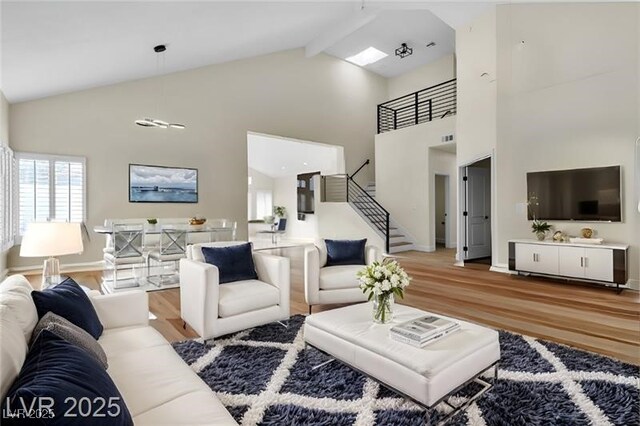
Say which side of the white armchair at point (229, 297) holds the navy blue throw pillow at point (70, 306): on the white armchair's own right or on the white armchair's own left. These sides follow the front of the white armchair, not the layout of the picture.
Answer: on the white armchair's own right

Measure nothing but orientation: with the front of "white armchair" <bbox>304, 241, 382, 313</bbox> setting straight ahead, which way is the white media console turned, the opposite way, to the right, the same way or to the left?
to the right

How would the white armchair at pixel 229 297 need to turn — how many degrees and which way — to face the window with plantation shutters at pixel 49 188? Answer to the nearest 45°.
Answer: approximately 180°

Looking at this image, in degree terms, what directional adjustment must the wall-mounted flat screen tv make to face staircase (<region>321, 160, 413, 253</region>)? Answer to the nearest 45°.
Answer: approximately 90° to its right

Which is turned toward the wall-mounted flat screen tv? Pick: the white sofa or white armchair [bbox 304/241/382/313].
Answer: the white sofa

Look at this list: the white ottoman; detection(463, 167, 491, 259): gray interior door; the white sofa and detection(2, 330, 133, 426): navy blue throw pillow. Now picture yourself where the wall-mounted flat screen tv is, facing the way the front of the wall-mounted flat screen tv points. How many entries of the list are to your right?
1

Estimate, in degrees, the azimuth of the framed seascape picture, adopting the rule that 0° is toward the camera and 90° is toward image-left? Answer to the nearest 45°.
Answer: approximately 315°

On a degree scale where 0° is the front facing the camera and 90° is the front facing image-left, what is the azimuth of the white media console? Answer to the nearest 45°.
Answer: approximately 45°

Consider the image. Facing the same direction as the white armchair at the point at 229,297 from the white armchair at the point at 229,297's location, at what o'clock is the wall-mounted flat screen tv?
The wall-mounted flat screen tv is roughly at 10 o'clock from the white armchair.

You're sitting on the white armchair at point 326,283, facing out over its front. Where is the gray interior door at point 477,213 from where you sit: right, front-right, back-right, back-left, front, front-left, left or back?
back-left

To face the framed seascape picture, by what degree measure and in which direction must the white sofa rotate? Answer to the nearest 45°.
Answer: approximately 90° to its left

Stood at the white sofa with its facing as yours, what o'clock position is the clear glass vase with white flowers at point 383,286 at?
The clear glass vase with white flowers is roughly at 12 o'clock from the white sofa.

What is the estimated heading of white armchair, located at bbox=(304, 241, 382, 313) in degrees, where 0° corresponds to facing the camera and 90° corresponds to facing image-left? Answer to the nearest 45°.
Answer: approximately 0°

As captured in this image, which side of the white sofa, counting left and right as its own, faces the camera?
right

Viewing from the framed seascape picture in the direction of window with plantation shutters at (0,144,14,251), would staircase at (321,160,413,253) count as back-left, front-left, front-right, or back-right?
back-left
